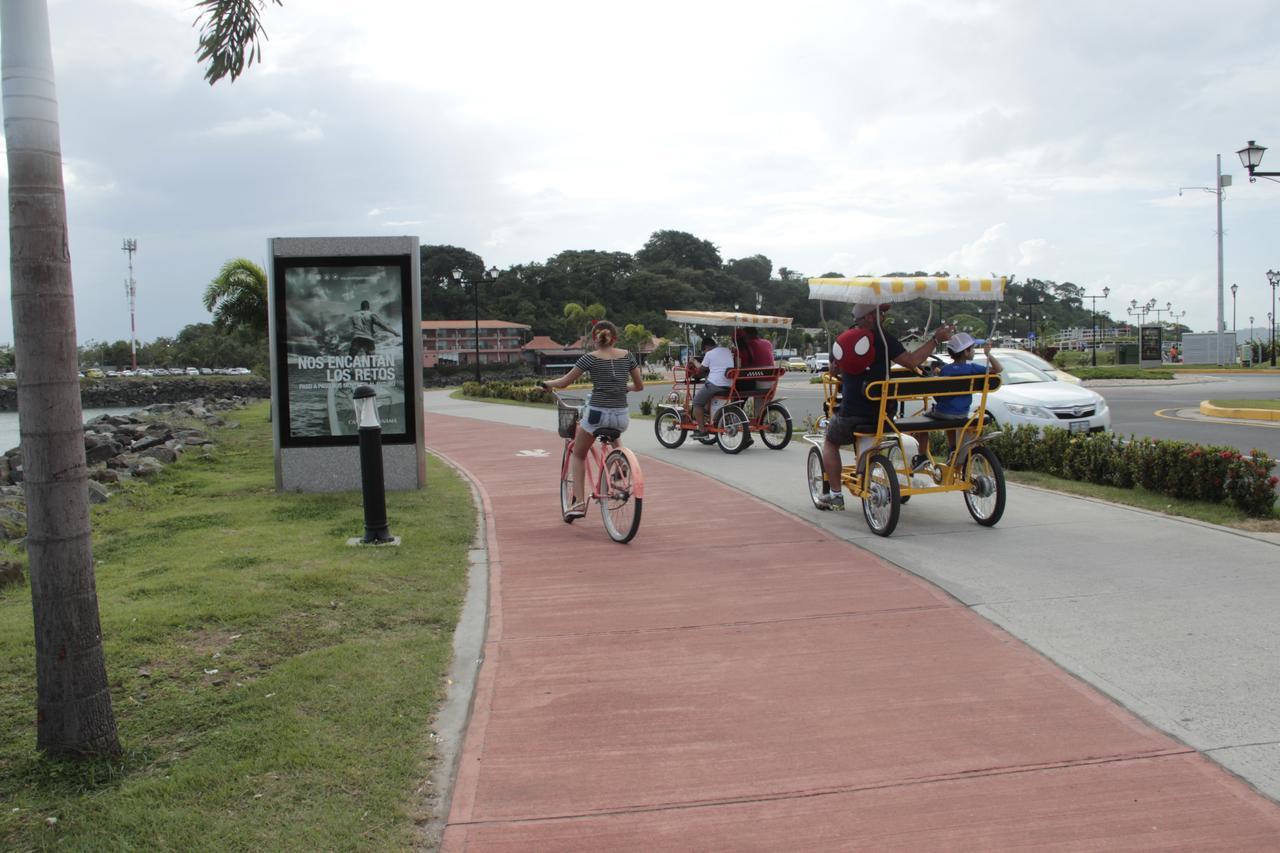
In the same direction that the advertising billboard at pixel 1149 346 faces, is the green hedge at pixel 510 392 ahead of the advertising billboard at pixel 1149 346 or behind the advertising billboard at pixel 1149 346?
ahead

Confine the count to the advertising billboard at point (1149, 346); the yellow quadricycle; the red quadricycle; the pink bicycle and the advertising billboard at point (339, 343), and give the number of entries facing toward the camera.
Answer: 2

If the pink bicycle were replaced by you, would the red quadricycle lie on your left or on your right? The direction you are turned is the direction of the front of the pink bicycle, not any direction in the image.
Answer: on your right

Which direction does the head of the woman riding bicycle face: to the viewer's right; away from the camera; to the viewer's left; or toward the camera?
away from the camera

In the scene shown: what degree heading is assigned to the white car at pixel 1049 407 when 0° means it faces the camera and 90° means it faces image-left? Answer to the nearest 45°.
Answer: approximately 315°

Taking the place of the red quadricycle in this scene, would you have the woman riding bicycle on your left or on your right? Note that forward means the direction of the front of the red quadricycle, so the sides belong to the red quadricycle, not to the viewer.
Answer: on your left

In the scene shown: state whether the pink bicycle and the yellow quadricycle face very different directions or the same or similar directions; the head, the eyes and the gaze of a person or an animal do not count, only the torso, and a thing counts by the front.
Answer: same or similar directions

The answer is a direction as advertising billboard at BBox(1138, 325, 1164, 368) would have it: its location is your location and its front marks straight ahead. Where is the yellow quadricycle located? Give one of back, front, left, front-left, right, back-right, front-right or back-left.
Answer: front

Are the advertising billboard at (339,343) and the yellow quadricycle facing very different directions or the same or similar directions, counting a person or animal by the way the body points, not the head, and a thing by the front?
very different directions

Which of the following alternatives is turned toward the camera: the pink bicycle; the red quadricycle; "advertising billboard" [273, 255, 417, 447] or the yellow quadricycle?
the advertising billboard

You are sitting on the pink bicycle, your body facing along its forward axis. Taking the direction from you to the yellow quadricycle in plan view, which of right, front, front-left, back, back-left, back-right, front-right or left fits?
back-right

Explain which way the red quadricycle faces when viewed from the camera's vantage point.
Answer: facing away from the viewer and to the left of the viewer

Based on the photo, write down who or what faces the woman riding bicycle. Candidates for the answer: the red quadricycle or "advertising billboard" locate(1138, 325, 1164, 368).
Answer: the advertising billboard

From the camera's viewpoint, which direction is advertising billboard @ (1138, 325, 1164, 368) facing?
toward the camera

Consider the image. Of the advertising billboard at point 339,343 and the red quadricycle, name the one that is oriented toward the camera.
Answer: the advertising billboard

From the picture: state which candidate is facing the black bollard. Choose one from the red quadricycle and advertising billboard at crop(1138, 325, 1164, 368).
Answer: the advertising billboard

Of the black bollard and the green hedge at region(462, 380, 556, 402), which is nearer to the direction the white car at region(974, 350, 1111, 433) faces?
the black bollard
